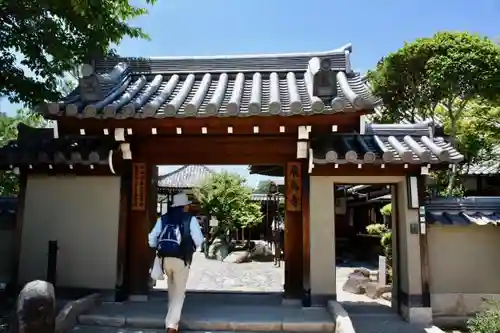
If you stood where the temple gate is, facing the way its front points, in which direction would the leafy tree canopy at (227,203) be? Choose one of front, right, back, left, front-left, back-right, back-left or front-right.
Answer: back

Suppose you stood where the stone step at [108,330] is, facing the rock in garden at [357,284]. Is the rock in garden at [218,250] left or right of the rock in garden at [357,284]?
left

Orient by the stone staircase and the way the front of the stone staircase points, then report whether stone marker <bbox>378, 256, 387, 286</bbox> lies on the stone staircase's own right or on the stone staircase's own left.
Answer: on the stone staircase's own left

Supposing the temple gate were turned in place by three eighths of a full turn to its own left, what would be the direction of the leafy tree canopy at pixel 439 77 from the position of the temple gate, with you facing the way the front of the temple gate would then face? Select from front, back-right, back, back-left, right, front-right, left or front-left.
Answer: front

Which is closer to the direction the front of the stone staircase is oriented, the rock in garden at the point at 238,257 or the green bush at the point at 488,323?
the green bush

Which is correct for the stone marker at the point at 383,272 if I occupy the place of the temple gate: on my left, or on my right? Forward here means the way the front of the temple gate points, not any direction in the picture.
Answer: on my left

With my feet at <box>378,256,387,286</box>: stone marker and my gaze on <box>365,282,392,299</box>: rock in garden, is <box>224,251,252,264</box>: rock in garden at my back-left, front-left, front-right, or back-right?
back-right

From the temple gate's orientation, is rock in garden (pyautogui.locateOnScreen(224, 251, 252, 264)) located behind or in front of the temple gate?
behind

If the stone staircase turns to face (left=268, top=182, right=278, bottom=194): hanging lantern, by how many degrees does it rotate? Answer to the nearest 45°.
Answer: approximately 180°

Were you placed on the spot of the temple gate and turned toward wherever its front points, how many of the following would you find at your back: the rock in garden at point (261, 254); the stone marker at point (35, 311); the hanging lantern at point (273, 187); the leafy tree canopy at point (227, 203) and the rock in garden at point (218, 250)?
4

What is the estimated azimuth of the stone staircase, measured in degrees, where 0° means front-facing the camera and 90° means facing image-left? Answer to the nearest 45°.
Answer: approximately 0°

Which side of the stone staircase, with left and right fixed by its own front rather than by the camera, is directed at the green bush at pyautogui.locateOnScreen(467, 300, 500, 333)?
left

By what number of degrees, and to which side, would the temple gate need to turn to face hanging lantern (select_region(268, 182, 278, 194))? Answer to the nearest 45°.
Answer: approximately 180°

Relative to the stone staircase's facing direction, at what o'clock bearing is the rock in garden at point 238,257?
The rock in garden is roughly at 6 o'clock from the stone staircase.

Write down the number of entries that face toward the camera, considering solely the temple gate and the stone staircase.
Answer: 2
